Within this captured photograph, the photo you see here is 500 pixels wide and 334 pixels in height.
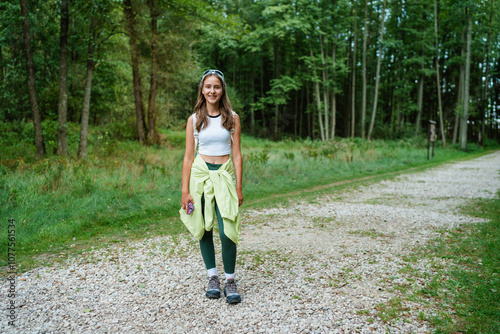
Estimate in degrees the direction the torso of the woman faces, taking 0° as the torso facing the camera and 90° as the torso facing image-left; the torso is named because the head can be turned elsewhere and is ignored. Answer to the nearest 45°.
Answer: approximately 0°
